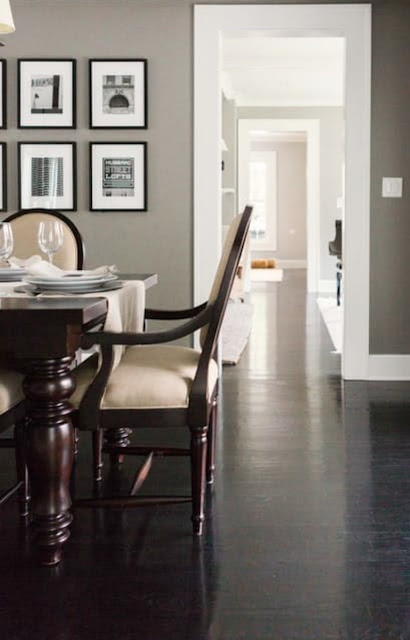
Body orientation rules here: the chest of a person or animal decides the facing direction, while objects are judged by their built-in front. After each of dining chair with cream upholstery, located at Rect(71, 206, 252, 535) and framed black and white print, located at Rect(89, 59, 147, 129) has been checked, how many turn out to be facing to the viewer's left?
1

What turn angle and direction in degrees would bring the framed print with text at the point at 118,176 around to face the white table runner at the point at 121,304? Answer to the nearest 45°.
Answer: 0° — it already faces it

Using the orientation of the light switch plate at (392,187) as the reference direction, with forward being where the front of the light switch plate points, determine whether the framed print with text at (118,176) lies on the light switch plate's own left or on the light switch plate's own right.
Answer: on the light switch plate's own right

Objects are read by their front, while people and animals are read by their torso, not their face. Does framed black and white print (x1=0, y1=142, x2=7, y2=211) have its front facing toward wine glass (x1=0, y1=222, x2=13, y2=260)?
yes

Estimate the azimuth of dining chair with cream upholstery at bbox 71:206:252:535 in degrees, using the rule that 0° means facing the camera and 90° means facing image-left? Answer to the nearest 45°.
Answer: approximately 90°

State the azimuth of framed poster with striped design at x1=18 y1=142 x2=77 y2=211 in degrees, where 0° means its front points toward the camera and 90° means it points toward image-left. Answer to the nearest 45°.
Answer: approximately 0°
